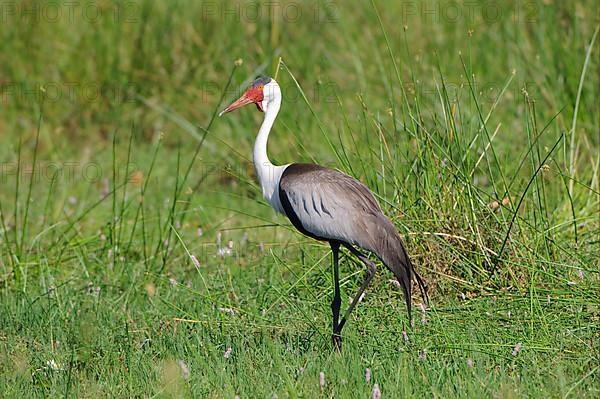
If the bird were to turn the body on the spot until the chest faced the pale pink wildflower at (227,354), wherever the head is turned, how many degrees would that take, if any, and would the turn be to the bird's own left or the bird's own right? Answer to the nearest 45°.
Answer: approximately 45° to the bird's own left

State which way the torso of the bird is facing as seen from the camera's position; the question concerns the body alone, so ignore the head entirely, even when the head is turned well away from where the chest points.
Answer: to the viewer's left

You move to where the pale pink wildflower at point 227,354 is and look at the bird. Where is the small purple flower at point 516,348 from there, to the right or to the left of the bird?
right

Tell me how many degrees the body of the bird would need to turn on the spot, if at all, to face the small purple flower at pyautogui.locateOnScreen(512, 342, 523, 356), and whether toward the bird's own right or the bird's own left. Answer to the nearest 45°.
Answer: approximately 135° to the bird's own left
